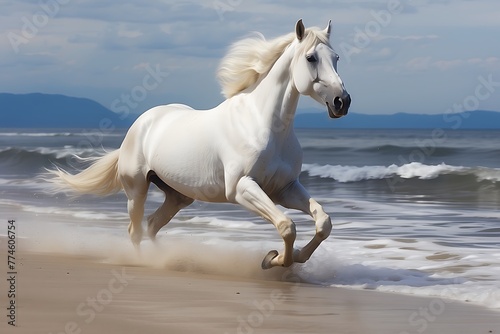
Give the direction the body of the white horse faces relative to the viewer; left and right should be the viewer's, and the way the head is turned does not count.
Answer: facing the viewer and to the right of the viewer
